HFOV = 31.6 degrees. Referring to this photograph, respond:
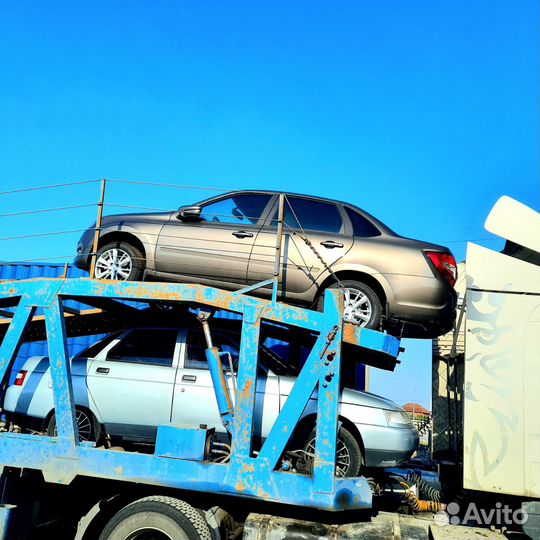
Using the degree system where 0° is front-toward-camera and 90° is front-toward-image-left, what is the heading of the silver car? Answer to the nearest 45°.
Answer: approximately 270°
